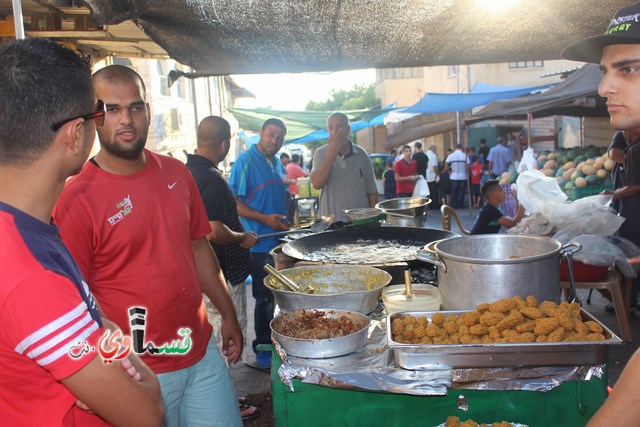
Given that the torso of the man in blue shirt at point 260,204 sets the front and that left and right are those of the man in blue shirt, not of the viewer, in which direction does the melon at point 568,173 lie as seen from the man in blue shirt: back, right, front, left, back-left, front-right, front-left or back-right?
left

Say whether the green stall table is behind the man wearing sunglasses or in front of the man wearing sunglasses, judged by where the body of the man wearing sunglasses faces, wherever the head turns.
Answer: in front

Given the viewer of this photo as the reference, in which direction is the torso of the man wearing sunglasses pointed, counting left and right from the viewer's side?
facing away from the viewer and to the right of the viewer

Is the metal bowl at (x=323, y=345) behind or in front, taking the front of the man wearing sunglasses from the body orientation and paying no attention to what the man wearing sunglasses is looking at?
in front

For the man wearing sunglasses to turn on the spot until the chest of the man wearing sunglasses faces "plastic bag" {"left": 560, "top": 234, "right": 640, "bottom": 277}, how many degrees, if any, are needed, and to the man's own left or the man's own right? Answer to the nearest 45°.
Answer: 0° — they already face it

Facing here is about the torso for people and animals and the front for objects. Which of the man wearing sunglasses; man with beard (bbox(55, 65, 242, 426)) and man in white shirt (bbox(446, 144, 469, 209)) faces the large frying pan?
the man wearing sunglasses

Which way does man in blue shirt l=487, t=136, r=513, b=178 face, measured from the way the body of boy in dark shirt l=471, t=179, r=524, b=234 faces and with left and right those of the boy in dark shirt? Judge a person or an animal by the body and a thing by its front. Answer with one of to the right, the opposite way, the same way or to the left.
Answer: to the left

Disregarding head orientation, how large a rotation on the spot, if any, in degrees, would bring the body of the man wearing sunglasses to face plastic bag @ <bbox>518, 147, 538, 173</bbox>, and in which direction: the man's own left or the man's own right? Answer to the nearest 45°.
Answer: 0° — they already face it

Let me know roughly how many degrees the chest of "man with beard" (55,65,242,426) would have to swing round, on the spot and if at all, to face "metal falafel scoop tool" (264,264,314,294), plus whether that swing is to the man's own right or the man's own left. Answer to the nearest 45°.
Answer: approximately 90° to the man's own left
